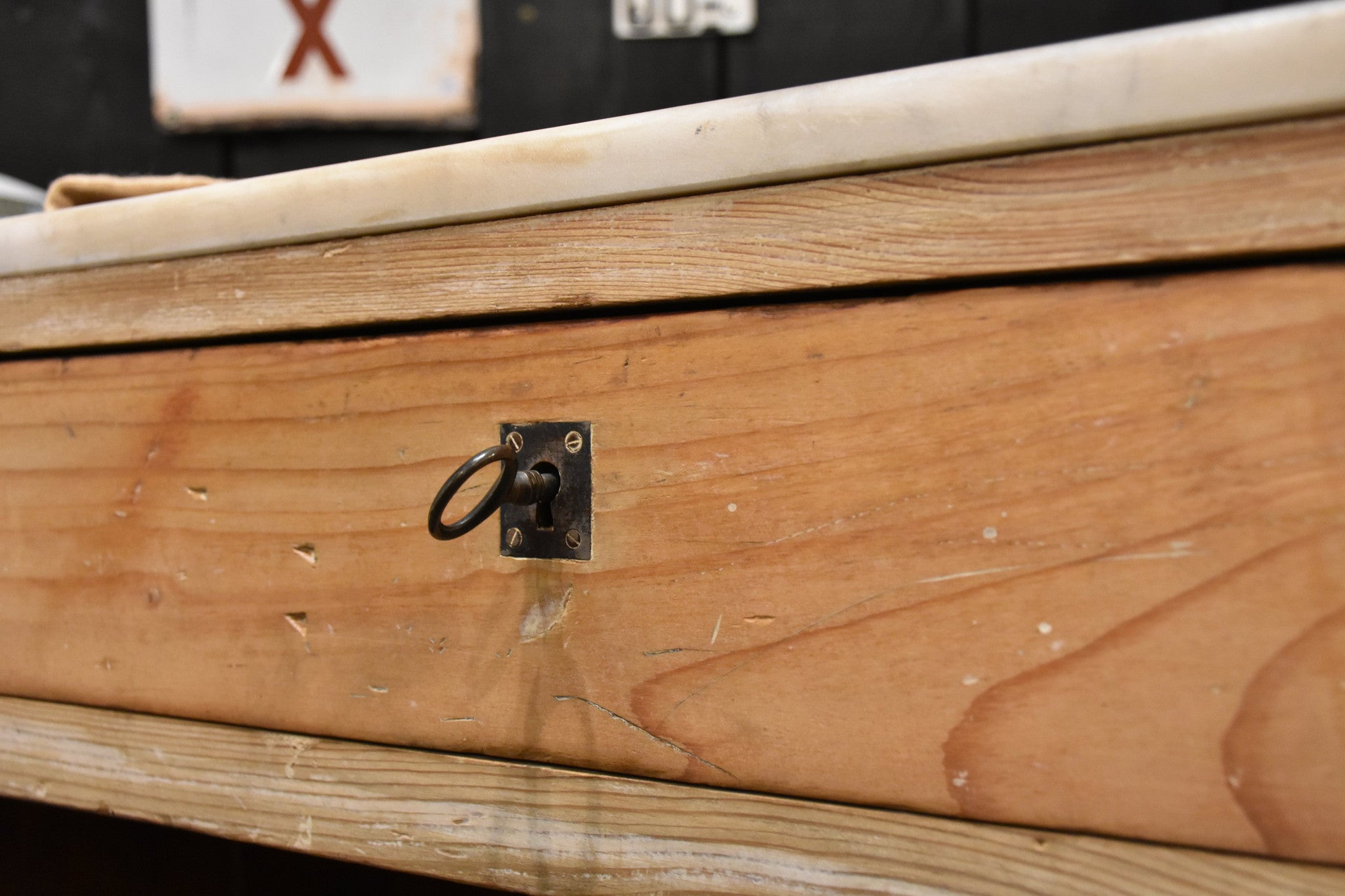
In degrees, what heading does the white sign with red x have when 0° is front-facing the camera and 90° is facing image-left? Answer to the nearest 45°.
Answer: approximately 0°
